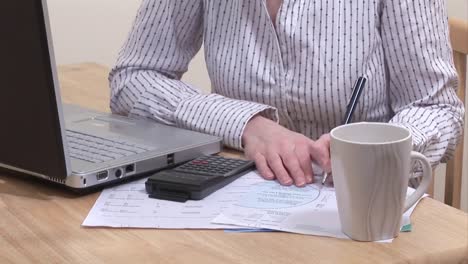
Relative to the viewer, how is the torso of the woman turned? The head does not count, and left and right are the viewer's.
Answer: facing the viewer

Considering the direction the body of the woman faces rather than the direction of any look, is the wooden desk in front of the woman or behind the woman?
in front

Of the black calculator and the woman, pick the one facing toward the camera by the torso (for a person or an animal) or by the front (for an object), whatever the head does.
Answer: the woman
